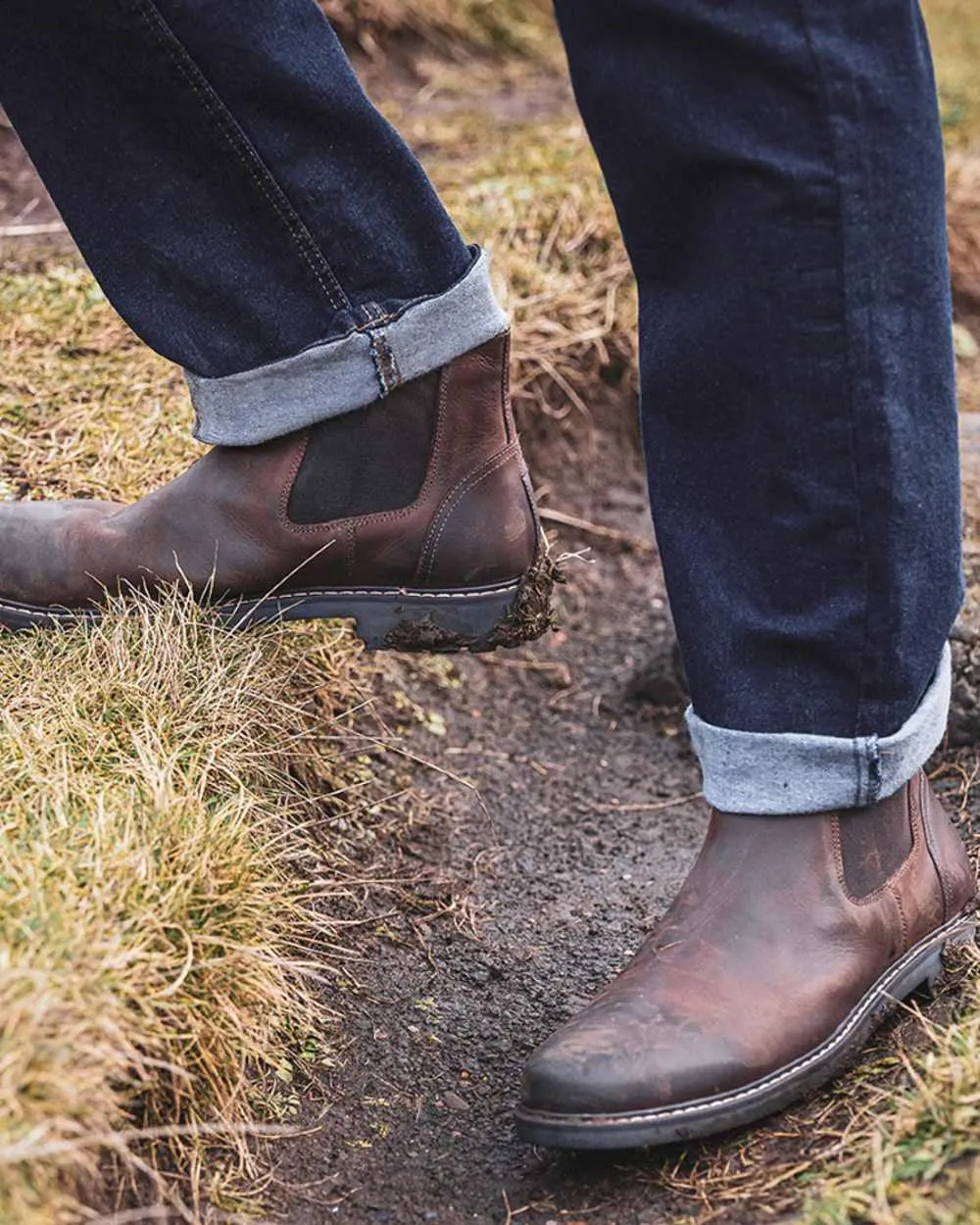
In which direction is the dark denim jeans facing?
to the viewer's left

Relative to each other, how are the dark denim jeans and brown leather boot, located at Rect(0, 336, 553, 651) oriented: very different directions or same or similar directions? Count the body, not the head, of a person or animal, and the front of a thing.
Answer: same or similar directions

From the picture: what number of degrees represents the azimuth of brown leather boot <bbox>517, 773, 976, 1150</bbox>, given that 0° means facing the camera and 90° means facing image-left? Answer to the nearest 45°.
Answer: approximately 45°

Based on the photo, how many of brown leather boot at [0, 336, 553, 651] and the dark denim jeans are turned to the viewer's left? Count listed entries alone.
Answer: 2

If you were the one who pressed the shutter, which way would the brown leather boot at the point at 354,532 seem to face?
facing to the left of the viewer
